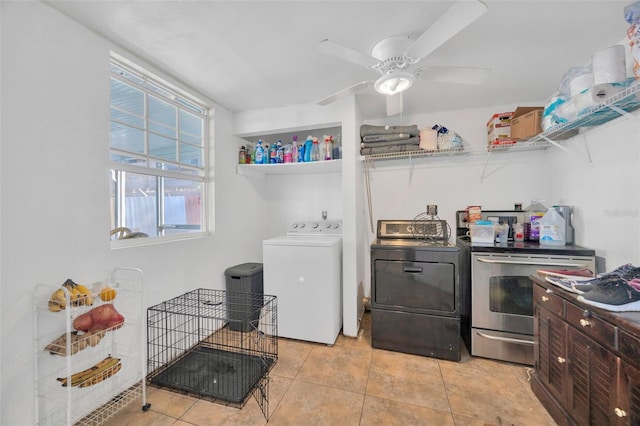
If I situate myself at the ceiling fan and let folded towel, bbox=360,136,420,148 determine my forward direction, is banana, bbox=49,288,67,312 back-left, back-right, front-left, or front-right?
back-left

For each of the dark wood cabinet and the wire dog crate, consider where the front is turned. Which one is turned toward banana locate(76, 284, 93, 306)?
the dark wood cabinet

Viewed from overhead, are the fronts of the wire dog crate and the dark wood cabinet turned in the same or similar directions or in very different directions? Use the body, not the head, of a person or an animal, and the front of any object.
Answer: very different directions

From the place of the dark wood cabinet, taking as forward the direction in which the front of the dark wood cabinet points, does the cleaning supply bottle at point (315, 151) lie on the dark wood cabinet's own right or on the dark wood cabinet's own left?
on the dark wood cabinet's own right

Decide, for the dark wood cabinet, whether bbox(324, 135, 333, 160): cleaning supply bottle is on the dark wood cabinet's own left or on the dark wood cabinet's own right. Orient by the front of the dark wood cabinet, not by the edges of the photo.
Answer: on the dark wood cabinet's own right
